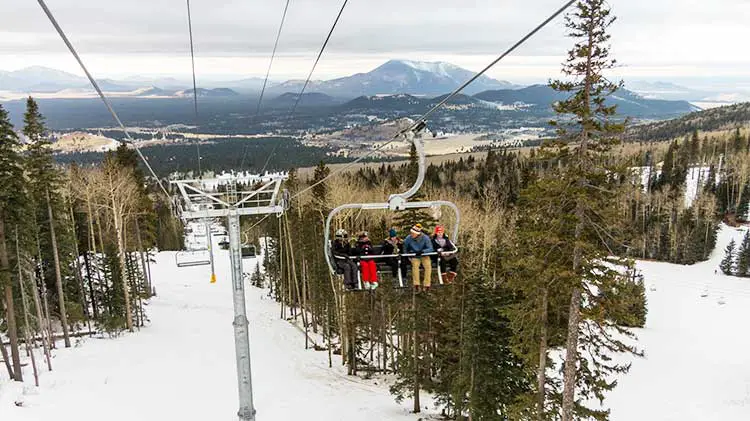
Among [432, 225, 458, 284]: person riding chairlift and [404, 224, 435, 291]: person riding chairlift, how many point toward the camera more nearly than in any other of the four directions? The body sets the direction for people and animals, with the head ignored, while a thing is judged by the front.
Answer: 2

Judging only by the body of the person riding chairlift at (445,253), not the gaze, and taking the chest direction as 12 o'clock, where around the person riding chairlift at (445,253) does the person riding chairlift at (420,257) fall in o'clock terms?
the person riding chairlift at (420,257) is roughly at 2 o'clock from the person riding chairlift at (445,253).

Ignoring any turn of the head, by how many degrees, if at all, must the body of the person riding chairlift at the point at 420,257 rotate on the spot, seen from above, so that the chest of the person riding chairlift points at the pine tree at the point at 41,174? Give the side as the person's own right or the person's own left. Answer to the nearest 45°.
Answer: approximately 135° to the person's own right

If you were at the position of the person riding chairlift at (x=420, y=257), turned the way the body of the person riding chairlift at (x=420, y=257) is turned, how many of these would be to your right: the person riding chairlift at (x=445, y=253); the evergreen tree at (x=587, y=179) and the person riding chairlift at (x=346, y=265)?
1

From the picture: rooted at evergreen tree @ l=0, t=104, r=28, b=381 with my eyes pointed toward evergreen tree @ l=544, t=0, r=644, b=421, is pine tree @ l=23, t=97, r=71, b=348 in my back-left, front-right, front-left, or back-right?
back-left

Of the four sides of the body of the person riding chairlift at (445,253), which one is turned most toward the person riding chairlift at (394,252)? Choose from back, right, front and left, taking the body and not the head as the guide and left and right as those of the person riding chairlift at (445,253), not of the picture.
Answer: right

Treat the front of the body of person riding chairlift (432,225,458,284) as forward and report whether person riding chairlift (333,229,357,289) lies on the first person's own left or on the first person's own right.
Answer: on the first person's own right
